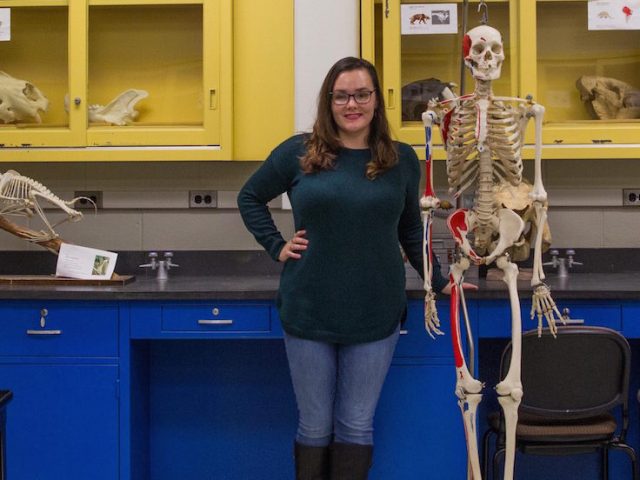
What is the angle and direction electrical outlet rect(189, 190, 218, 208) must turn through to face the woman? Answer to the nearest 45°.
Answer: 0° — it already faces them

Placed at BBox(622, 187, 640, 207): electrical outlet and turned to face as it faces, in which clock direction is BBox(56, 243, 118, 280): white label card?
The white label card is roughly at 2 o'clock from the electrical outlet.

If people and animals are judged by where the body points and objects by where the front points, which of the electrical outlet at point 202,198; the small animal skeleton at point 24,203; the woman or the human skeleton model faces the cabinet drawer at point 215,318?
the electrical outlet

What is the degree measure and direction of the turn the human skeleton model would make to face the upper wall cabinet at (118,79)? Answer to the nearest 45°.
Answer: approximately 135° to its right

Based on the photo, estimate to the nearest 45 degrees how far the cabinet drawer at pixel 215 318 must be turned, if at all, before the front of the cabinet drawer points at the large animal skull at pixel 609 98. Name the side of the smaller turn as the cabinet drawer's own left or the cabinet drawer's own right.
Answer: approximately 90° to the cabinet drawer's own left

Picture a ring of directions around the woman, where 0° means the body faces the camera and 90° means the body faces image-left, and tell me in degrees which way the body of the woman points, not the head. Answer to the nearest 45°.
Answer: approximately 0°
